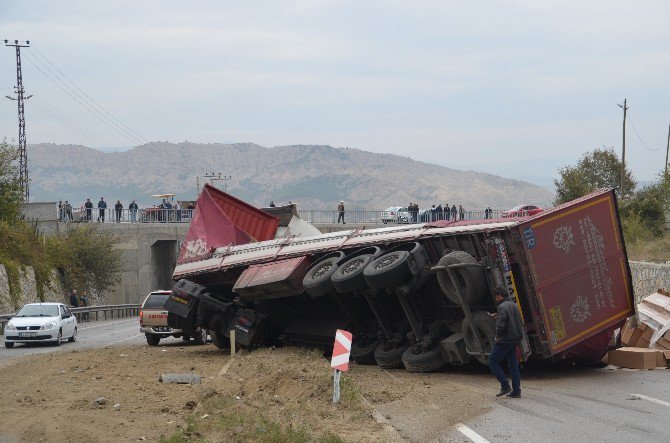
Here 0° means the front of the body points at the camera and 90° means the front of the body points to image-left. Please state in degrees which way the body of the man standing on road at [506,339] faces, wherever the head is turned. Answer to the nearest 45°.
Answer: approximately 135°

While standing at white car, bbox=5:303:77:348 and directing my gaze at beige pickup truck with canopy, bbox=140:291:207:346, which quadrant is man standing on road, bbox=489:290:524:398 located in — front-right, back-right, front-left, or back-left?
front-right

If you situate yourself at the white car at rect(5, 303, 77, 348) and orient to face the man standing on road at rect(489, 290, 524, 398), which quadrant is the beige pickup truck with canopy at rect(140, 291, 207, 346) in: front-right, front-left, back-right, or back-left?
front-left

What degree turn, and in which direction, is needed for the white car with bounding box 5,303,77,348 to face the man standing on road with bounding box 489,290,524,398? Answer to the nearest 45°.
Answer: approximately 45° to its left

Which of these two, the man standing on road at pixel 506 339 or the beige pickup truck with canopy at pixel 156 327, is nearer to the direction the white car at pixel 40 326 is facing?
the man standing on road

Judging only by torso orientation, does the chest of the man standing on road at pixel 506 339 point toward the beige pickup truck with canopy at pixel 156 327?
yes

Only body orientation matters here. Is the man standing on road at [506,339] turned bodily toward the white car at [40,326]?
yes

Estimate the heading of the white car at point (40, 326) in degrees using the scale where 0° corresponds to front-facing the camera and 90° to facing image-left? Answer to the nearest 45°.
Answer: approximately 45°

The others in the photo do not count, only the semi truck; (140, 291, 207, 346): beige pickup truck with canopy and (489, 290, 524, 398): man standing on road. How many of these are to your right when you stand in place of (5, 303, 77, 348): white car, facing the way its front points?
0

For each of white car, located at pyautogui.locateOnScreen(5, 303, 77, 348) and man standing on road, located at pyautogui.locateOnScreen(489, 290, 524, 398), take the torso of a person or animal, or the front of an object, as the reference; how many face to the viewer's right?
0

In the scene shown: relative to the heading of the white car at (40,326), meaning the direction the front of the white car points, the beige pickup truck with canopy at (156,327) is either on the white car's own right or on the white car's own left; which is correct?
on the white car's own left
